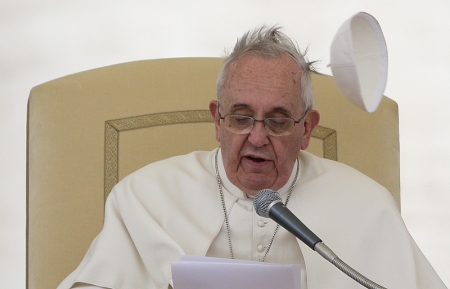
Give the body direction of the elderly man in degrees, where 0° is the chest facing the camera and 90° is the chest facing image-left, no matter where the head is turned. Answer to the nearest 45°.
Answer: approximately 0°

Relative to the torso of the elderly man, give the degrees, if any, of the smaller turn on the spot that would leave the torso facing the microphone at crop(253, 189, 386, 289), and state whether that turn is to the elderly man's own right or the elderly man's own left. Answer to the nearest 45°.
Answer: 0° — they already face it
